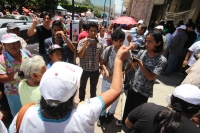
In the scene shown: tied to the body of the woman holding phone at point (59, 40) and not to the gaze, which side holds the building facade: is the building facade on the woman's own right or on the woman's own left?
on the woman's own left

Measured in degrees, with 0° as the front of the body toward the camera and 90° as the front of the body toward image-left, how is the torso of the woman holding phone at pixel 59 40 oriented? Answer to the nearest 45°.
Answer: approximately 0°

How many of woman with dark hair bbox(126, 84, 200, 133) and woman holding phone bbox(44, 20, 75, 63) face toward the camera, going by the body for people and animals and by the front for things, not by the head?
1

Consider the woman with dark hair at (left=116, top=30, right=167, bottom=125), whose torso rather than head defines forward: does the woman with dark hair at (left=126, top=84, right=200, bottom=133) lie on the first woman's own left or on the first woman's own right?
on the first woman's own left

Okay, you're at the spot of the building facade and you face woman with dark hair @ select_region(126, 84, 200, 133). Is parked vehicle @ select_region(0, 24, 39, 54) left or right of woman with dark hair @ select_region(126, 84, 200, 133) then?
right

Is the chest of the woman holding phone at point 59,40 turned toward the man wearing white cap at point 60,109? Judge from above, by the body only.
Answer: yes

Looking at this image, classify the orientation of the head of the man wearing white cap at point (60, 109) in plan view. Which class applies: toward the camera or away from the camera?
away from the camera

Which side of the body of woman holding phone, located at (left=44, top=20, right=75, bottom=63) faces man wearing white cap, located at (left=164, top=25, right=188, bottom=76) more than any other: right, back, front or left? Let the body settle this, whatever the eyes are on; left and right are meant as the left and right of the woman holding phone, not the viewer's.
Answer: left

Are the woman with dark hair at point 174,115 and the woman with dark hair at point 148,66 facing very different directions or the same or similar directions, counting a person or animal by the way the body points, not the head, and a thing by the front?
very different directions

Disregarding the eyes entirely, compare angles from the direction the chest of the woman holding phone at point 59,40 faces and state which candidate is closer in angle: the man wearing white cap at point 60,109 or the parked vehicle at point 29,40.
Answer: the man wearing white cap
